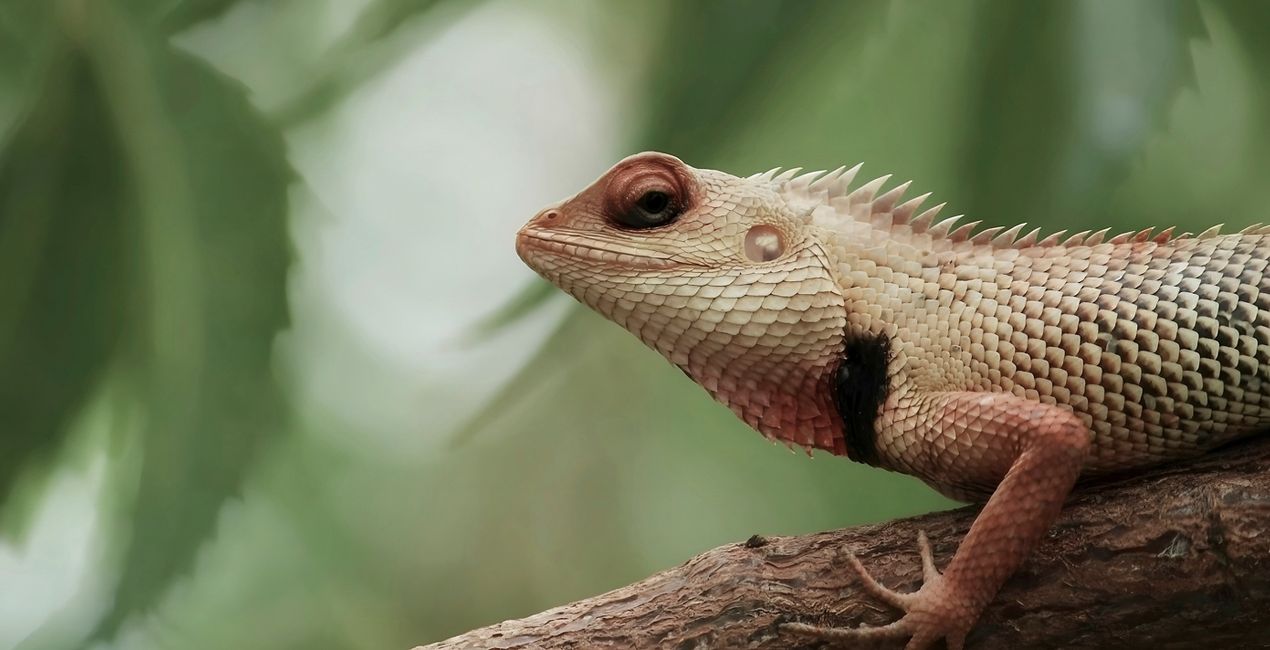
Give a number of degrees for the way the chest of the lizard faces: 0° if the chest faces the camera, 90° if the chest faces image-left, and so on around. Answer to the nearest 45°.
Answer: approximately 90°
